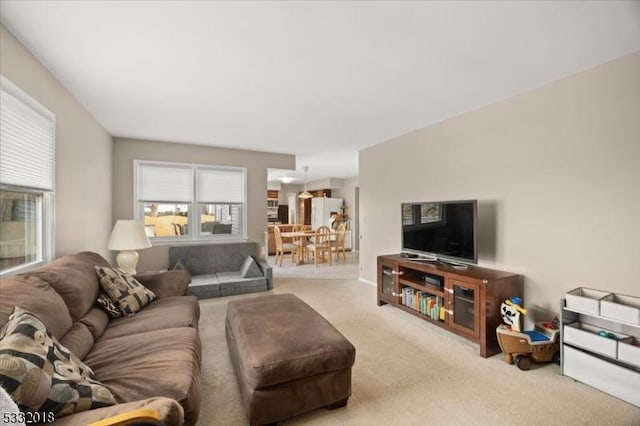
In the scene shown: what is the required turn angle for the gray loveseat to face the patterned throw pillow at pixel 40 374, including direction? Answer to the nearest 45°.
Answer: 0° — it already faces it

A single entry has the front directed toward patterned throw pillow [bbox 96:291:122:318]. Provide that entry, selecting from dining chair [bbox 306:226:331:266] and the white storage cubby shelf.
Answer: the white storage cubby shelf

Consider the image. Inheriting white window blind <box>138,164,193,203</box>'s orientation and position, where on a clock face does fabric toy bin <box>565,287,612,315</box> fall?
The fabric toy bin is roughly at 11 o'clock from the white window blind.

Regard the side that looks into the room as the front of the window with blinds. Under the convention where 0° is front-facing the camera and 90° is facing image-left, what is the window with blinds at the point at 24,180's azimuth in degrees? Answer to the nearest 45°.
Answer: approximately 315°

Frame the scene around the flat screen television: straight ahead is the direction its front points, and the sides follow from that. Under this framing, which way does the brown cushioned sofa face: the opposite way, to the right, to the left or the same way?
the opposite way

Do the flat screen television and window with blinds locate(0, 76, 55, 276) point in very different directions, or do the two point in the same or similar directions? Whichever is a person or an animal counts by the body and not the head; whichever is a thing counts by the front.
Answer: very different directions

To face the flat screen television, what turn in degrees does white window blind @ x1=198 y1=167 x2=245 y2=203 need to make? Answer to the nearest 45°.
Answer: approximately 45° to its left

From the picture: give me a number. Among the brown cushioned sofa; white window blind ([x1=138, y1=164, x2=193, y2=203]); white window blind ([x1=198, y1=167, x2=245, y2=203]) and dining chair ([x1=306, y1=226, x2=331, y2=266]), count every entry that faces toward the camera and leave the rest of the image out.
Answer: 2

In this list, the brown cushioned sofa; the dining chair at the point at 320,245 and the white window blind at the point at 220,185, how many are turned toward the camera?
1

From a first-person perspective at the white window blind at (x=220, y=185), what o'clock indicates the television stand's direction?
The television stand is roughly at 11 o'clock from the white window blind.

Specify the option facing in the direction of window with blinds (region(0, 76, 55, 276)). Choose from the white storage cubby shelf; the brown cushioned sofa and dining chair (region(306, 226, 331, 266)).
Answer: the white storage cubby shelf

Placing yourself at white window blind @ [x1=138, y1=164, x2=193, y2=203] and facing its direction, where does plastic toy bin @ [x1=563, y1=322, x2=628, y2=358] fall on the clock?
The plastic toy bin is roughly at 11 o'clock from the white window blind.
